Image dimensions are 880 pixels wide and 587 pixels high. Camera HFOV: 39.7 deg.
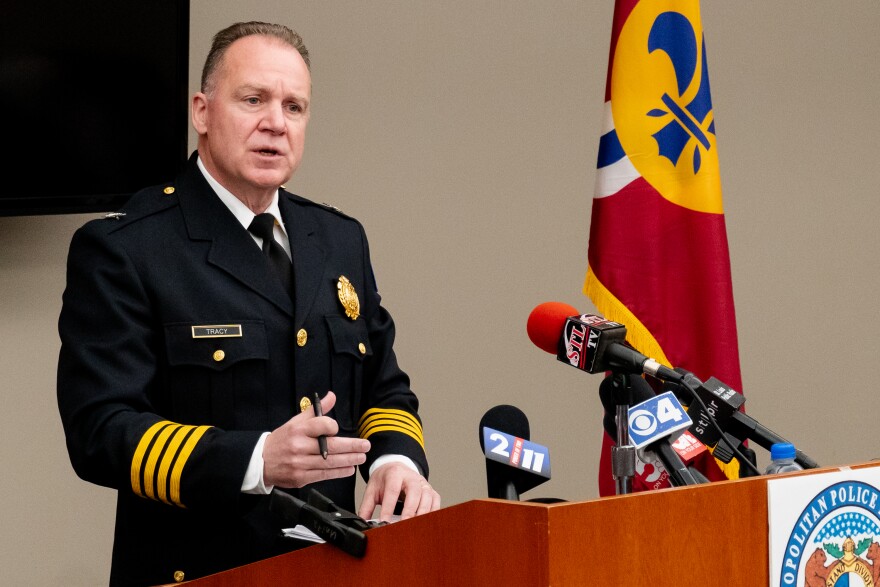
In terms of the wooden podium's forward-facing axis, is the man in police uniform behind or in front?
behind

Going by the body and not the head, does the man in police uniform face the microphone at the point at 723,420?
yes

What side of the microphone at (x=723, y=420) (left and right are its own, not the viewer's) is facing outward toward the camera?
left

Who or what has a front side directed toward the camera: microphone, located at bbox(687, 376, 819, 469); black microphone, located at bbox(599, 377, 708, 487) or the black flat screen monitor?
the black flat screen monitor

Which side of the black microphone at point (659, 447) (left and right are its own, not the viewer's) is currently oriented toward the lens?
left

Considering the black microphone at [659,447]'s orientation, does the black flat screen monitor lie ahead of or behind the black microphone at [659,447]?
ahead

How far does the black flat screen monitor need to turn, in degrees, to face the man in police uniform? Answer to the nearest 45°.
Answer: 0° — it already faces them

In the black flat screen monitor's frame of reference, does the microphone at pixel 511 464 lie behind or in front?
in front

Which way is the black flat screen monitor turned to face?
toward the camera

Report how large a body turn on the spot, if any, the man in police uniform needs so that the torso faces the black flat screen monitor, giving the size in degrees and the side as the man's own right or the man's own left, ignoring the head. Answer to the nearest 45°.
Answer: approximately 135° to the man's own left

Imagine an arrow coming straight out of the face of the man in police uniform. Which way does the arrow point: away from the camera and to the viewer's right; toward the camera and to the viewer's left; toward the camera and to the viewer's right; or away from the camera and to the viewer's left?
toward the camera and to the viewer's right
